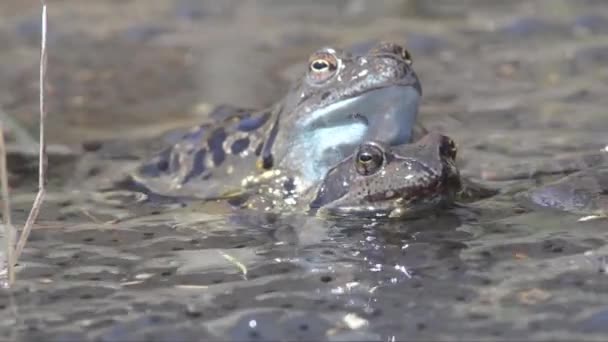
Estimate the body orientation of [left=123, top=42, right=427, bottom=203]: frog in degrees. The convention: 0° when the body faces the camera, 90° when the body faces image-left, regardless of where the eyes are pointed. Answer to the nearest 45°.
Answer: approximately 315°

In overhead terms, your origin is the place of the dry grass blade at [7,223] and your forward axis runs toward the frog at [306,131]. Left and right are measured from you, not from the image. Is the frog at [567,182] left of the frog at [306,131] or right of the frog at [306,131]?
right

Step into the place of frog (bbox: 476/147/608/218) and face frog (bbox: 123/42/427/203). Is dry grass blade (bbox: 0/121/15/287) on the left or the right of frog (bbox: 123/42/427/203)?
left

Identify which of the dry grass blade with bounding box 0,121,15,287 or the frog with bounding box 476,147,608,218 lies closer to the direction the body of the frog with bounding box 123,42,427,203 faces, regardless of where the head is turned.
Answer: the frog

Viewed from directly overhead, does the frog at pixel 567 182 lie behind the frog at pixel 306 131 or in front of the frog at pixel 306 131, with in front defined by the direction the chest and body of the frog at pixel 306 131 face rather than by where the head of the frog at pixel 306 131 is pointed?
in front
